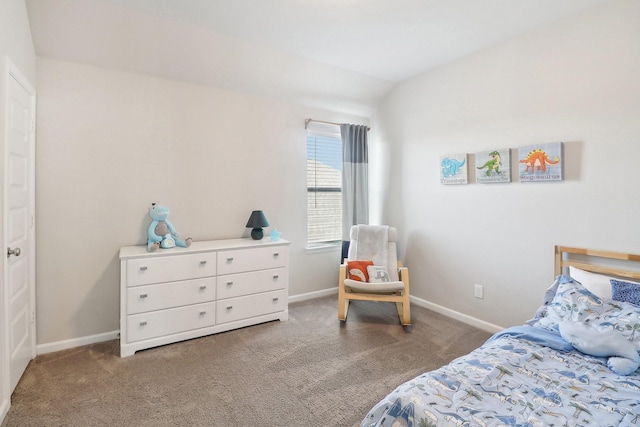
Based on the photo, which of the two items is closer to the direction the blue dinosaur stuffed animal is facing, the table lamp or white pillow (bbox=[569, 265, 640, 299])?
the white pillow

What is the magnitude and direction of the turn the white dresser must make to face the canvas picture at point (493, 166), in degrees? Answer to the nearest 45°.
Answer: approximately 45° to its left

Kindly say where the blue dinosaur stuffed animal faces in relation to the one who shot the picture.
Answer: facing the viewer and to the right of the viewer

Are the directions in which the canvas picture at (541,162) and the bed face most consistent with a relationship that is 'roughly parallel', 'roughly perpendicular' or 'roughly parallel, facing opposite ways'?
roughly parallel

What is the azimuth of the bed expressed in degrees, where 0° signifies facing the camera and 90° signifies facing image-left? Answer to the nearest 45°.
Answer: approximately 45°

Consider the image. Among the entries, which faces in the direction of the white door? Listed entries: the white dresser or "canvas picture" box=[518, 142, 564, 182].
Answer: the canvas picture

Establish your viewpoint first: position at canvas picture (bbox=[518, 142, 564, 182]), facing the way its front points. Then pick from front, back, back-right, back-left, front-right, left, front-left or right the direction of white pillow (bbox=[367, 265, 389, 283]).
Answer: front-right

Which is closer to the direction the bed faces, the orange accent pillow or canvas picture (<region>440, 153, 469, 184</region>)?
the orange accent pillow

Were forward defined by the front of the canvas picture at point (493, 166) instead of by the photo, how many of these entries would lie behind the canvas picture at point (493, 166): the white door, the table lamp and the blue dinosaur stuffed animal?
0

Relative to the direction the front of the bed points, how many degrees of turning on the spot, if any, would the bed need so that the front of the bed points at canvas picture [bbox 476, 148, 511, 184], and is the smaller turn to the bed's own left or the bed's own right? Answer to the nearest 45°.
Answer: approximately 135° to the bed's own right

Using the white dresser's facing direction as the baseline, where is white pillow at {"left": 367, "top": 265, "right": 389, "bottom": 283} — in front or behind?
in front

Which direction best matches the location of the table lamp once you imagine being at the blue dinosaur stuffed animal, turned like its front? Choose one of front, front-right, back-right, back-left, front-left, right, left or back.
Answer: front-left

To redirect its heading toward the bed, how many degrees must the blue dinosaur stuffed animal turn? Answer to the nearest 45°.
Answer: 0° — it already faces it

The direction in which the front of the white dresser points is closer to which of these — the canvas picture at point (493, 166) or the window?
the canvas picture

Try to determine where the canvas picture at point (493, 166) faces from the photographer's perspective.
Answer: facing the viewer and to the left of the viewer

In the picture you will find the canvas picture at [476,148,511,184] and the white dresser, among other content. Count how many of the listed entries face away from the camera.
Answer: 0
